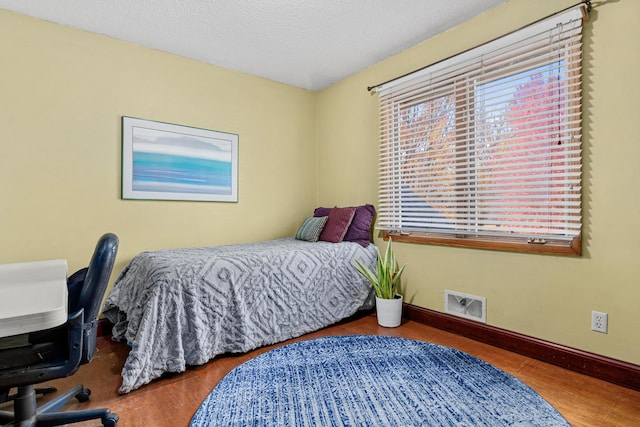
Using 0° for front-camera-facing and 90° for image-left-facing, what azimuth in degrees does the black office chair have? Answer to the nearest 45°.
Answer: approximately 90°

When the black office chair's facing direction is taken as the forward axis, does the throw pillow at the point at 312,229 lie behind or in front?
behind

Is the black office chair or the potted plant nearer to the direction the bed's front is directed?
the black office chair

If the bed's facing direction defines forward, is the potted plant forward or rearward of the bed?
rearward

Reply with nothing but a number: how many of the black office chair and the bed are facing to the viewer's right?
0

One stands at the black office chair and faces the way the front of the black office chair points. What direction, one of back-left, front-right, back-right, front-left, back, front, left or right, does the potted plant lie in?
back

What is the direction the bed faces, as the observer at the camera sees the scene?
facing the viewer and to the left of the viewer

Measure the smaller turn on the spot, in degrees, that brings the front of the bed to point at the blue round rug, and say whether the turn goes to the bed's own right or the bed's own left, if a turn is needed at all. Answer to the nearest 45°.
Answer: approximately 90° to the bed's own left

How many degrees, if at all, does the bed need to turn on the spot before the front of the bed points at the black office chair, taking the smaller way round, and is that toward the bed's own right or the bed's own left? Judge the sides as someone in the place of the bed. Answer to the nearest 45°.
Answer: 0° — it already faces it

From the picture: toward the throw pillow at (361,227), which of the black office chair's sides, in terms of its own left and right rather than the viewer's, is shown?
back
